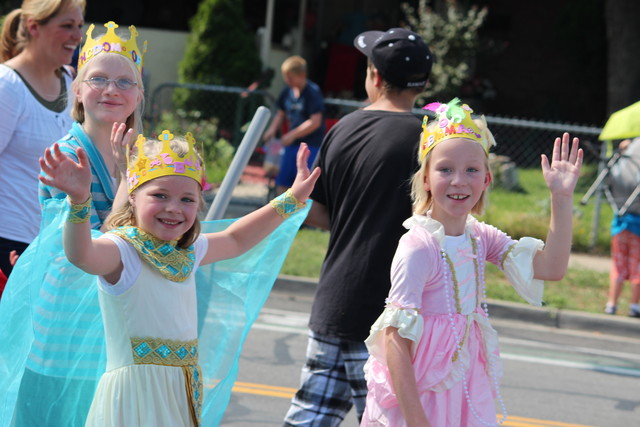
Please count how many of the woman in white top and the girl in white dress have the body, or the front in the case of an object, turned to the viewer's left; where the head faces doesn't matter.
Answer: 0

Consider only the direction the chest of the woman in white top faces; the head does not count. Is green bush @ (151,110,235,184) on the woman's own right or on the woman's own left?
on the woman's own left

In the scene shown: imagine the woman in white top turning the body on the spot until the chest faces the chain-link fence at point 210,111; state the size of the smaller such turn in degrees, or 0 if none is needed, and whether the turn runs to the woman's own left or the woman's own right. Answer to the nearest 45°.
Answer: approximately 135° to the woman's own left

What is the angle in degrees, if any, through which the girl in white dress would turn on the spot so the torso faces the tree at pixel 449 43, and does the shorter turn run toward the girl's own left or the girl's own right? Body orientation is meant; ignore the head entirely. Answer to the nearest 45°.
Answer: approximately 135° to the girl's own left

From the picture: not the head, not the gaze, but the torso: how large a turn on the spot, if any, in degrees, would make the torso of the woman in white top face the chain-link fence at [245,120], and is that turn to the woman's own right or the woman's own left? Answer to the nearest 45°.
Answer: approximately 135° to the woman's own left

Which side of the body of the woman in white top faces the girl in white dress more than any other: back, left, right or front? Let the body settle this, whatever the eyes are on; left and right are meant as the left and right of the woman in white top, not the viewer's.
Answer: front

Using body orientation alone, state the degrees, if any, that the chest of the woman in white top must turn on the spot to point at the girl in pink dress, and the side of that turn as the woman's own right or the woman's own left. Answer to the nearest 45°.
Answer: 0° — they already face them

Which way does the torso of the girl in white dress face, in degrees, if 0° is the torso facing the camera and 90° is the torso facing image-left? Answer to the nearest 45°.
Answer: approximately 315°

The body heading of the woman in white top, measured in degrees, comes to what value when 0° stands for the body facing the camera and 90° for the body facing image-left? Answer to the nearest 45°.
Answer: approximately 315°

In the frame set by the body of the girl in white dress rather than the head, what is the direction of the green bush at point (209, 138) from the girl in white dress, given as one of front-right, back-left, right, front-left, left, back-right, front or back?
back-left

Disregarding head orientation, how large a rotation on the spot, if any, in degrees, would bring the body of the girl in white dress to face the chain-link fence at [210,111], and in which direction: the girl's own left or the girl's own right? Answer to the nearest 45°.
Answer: approximately 135° to the girl's own left

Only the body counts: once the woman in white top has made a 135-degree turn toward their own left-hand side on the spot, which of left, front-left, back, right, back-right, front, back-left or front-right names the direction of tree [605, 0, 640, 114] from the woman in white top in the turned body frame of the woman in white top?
front-right

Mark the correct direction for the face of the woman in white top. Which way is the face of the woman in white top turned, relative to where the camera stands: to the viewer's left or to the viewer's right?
to the viewer's right
